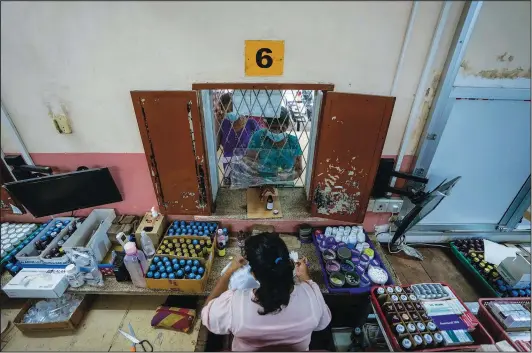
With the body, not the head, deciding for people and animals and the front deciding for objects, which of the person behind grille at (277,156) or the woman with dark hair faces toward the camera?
the person behind grille

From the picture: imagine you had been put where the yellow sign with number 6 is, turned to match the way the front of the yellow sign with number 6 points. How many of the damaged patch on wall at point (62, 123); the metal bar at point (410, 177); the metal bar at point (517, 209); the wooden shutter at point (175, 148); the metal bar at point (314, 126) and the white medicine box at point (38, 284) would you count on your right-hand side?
3

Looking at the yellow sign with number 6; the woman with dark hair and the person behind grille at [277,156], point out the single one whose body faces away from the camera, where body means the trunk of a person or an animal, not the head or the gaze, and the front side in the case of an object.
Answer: the woman with dark hair

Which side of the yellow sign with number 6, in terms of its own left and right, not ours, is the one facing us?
front

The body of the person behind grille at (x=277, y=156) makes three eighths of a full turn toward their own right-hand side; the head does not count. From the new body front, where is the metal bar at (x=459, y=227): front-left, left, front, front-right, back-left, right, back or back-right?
back-right

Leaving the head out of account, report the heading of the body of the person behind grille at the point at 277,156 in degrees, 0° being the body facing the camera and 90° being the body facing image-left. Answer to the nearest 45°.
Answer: approximately 0°

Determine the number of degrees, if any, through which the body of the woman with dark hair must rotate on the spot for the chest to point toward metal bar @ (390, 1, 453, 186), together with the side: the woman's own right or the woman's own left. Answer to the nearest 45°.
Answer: approximately 45° to the woman's own right

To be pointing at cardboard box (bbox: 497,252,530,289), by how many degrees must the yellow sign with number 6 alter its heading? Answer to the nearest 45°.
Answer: approximately 90° to its left

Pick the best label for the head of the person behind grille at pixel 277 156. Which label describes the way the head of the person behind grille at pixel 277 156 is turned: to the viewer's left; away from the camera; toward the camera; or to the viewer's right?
toward the camera

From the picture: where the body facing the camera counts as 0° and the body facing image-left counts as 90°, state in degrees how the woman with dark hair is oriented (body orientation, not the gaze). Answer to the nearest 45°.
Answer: approximately 180°

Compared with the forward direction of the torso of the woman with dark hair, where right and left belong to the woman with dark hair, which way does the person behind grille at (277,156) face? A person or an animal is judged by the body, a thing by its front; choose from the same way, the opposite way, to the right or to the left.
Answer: the opposite way

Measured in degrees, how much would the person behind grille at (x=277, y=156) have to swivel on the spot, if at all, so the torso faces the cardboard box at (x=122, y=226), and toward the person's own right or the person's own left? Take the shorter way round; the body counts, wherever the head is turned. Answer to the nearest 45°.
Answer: approximately 90° to the person's own right

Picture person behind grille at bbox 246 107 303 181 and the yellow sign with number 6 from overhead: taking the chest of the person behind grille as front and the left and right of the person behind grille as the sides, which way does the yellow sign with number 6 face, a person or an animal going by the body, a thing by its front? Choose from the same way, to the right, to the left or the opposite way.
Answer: the same way

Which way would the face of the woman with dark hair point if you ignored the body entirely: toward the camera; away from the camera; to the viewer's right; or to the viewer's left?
away from the camera

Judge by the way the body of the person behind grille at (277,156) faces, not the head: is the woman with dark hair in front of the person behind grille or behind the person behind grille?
in front

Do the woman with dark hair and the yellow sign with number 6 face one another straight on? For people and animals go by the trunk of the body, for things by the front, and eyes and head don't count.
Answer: yes
